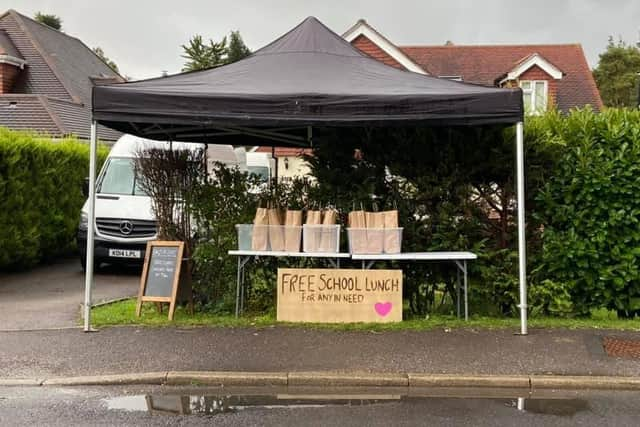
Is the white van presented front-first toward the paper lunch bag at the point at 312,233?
no

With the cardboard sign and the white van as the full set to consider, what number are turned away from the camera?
0

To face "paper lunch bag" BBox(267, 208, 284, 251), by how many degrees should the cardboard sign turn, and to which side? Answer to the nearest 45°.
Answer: approximately 90° to its right

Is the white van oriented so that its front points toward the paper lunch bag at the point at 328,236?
no

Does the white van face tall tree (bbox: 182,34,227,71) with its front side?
no

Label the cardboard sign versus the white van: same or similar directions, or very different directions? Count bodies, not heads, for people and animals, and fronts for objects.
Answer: same or similar directions

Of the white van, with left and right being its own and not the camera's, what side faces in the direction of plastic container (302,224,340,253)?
left

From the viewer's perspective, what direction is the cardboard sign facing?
toward the camera

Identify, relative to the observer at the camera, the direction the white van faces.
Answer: facing the viewer and to the left of the viewer

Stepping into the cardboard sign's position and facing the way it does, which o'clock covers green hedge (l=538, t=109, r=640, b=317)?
The green hedge is roughly at 9 o'clock from the cardboard sign.

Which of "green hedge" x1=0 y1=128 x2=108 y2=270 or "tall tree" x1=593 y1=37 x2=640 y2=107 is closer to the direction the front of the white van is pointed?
the green hedge

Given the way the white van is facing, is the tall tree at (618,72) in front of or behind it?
behind
